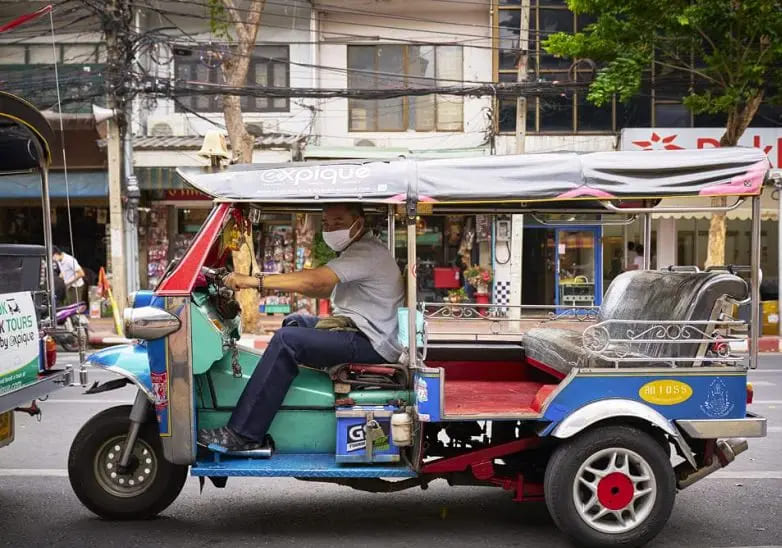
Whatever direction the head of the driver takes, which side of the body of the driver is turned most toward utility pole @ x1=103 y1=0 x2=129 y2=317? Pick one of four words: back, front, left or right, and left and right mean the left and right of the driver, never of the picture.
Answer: right

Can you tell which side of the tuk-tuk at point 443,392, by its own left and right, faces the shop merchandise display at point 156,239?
right

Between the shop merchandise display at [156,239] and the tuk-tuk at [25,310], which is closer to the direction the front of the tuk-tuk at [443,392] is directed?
the tuk-tuk

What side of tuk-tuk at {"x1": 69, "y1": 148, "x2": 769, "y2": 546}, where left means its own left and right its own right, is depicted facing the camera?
left

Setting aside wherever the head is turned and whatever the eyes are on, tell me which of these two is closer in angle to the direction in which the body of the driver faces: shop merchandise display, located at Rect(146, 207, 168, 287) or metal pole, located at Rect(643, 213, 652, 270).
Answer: the shop merchandise display

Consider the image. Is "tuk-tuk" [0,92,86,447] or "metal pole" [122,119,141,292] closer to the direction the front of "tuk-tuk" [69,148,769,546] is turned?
the tuk-tuk

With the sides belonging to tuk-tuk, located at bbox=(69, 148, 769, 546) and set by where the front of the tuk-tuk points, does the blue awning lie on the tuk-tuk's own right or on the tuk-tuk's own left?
on the tuk-tuk's own right

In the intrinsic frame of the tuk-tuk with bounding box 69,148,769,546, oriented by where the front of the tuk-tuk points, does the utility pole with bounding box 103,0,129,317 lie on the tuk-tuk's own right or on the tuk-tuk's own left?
on the tuk-tuk's own right

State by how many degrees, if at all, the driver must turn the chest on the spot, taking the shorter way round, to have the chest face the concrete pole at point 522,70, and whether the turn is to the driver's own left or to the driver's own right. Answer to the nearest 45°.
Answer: approximately 90° to the driver's own right

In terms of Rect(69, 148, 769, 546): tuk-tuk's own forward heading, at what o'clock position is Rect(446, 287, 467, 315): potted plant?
The potted plant is roughly at 3 o'clock from the tuk-tuk.

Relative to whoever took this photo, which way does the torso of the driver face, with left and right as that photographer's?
facing to the left of the viewer

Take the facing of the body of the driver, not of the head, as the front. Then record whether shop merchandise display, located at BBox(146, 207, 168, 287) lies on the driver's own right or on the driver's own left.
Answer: on the driver's own right

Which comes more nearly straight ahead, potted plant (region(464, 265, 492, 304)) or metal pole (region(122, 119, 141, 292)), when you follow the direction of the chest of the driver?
the metal pole
